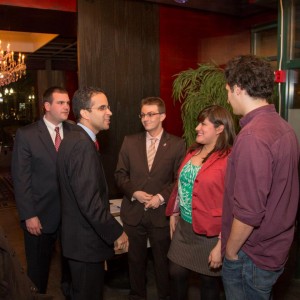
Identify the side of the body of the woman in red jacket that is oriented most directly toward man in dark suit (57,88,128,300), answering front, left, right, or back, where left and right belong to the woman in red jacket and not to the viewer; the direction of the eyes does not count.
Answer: front

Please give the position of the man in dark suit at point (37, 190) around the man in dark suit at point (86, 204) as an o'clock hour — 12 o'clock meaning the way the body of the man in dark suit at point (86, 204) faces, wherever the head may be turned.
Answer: the man in dark suit at point (37, 190) is roughly at 8 o'clock from the man in dark suit at point (86, 204).

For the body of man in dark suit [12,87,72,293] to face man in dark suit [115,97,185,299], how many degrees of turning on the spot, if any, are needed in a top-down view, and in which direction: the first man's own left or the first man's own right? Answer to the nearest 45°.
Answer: approximately 45° to the first man's own left

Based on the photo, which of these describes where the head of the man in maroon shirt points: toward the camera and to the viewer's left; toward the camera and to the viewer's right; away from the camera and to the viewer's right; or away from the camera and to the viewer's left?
away from the camera and to the viewer's left

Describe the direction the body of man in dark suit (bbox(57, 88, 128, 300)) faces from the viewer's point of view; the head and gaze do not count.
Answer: to the viewer's right

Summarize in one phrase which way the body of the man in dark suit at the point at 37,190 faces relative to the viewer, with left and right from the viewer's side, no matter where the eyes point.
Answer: facing the viewer and to the right of the viewer

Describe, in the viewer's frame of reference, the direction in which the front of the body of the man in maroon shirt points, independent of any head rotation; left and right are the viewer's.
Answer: facing away from the viewer and to the left of the viewer

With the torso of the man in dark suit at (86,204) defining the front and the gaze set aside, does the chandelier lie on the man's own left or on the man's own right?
on the man's own left

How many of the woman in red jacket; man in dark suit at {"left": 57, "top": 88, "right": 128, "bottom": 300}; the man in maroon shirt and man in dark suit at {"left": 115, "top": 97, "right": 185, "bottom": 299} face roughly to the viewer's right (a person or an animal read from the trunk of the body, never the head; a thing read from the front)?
1

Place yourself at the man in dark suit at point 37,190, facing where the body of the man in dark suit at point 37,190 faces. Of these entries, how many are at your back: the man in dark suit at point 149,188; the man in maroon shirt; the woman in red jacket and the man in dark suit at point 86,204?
0

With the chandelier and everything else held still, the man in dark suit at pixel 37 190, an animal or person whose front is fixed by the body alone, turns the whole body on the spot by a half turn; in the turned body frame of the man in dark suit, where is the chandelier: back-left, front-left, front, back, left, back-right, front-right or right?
front-right

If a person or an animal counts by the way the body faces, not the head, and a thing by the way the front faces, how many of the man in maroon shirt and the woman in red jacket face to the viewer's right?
0

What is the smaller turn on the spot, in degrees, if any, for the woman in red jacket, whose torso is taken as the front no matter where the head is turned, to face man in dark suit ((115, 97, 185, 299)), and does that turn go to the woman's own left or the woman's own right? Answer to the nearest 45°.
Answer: approximately 90° to the woman's own right

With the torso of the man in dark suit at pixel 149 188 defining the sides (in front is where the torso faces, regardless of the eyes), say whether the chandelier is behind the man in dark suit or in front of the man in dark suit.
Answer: behind

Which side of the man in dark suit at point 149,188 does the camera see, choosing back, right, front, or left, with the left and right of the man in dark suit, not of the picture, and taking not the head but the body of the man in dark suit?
front

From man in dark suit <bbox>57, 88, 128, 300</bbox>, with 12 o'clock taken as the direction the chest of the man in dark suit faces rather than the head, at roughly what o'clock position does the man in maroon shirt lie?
The man in maroon shirt is roughly at 1 o'clock from the man in dark suit.

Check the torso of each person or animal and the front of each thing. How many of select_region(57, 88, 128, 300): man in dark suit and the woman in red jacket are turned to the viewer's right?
1

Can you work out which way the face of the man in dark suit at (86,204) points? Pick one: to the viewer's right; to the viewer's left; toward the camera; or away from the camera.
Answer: to the viewer's right

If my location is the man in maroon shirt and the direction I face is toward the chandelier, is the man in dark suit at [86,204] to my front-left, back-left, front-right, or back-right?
front-left
